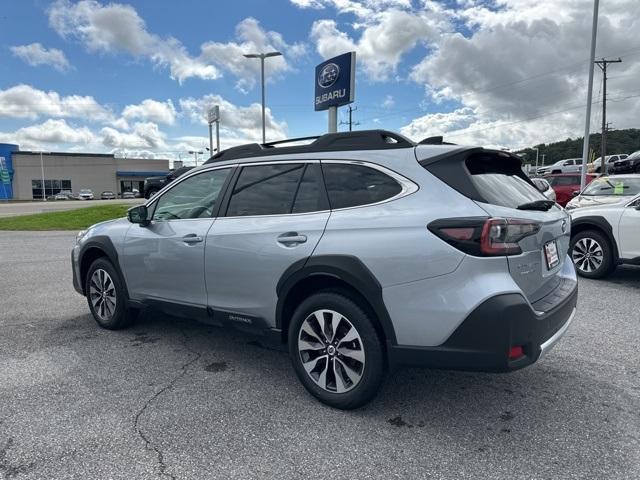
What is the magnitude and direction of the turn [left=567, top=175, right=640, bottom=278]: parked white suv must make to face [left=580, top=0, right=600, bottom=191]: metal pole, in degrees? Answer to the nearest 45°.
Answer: approximately 135° to its right

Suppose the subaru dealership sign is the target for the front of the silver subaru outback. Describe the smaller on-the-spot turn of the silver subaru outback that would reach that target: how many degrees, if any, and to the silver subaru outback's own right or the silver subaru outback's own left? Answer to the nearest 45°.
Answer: approximately 45° to the silver subaru outback's own right

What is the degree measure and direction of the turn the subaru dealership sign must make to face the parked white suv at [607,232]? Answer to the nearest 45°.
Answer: approximately 45° to its left

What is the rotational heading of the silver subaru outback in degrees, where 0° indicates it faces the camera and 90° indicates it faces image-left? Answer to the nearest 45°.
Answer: approximately 135°

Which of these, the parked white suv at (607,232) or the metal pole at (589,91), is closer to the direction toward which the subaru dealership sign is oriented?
the parked white suv

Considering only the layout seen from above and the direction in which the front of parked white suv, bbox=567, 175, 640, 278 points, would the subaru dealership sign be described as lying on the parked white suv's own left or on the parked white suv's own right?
on the parked white suv's own right

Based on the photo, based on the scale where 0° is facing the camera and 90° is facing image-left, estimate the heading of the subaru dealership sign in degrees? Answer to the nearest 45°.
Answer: approximately 45°

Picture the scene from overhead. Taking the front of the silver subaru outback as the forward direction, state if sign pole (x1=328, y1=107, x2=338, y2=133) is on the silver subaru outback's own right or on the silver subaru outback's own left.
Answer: on the silver subaru outback's own right

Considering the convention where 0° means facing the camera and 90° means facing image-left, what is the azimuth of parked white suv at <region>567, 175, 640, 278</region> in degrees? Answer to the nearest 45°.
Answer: approximately 45°

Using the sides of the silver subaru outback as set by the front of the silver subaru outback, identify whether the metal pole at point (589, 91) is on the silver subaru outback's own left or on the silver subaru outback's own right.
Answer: on the silver subaru outback's own right

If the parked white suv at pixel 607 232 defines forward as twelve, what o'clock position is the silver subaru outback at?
The silver subaru outback is roughly at 11 o'clock from the parked white suv.
